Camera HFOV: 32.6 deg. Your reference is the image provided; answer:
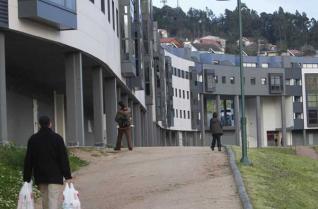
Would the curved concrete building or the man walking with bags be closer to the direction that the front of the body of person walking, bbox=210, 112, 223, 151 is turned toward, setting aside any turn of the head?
the curved concrete building

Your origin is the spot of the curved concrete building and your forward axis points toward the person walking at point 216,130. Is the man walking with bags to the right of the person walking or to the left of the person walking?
right

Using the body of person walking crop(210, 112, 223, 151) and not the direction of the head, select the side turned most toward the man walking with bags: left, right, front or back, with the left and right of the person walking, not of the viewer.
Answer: back

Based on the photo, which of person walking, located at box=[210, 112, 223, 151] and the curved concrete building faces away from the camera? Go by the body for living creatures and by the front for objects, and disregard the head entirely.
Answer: the person walking

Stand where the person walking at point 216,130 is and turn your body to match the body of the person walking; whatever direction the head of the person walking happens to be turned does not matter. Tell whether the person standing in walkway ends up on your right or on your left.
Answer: on your left

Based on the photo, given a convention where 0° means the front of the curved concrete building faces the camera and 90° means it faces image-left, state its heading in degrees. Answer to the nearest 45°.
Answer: approximately 315°

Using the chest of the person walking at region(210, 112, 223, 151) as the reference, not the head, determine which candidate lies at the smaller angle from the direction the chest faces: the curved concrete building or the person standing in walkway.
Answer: the curved concrete building

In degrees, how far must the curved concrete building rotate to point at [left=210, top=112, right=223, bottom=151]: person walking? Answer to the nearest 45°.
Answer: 0° — it already faces them

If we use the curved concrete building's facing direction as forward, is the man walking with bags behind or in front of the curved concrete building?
in front
